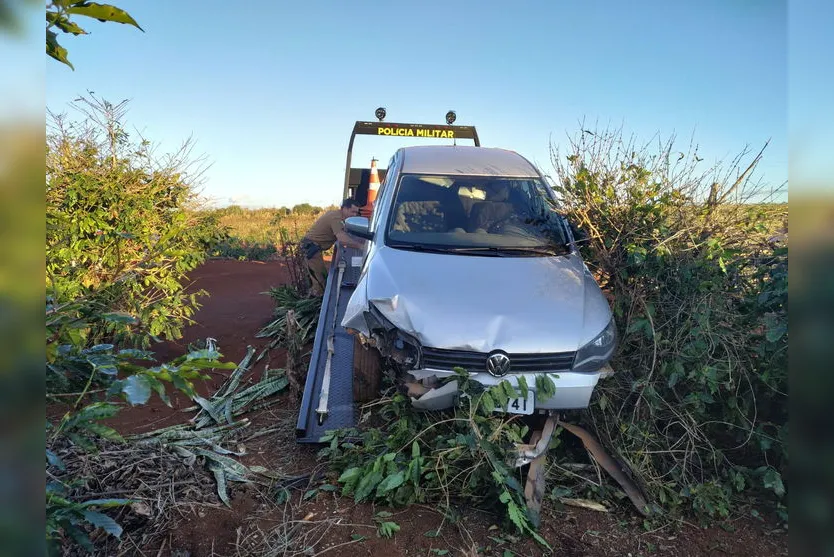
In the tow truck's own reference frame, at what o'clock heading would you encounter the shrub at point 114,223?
The shrub is roughly at 10 o'clock from the tow truck.

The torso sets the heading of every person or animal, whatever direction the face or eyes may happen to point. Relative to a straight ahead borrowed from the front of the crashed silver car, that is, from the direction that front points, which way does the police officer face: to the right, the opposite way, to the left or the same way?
to the left

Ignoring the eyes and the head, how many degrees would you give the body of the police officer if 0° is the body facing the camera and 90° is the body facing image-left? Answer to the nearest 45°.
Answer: approximately 270°

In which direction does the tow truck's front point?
away from the camera

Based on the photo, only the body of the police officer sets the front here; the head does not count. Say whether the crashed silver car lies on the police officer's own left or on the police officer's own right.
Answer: on the police officer's own right

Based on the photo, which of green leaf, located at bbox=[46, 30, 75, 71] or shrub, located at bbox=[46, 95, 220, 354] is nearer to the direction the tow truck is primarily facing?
the shrub

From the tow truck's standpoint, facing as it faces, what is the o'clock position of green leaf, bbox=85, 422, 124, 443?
The green leaf is roughly at 6 o'clock from the tow truck.

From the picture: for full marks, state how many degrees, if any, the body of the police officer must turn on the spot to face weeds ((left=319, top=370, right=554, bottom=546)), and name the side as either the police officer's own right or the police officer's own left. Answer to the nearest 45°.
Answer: approximately 90° to the police officer's own right

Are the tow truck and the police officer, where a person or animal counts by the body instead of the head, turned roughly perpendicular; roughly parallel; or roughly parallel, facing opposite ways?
roughly perpendicular

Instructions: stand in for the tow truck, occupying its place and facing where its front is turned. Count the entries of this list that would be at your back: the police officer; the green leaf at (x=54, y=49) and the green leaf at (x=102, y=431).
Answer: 2

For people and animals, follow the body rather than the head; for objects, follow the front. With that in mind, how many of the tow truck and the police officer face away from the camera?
1

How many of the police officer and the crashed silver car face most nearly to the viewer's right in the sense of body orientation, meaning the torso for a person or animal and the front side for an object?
1
